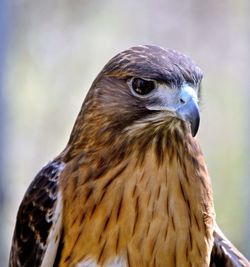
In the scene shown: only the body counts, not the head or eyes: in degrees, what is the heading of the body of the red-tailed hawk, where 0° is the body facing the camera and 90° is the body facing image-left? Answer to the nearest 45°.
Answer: approximately 315°
